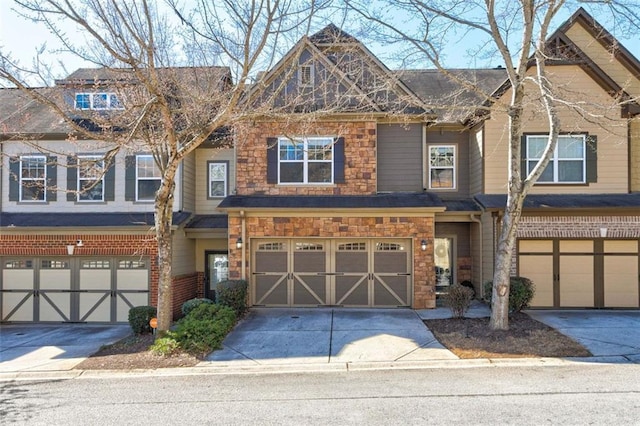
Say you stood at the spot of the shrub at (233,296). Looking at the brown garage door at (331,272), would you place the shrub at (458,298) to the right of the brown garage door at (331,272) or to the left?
right

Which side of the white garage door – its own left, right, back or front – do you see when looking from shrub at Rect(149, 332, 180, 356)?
front

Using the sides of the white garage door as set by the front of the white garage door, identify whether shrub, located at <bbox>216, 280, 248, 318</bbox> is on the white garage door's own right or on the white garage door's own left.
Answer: on the white garage door's own left

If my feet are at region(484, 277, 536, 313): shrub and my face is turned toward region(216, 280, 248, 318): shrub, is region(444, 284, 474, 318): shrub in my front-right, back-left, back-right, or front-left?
front-left

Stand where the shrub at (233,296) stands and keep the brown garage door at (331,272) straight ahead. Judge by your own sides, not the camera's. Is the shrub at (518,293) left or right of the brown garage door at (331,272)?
right

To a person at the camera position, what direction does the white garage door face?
facing the viewer

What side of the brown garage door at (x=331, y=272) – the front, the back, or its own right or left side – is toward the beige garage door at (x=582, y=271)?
left

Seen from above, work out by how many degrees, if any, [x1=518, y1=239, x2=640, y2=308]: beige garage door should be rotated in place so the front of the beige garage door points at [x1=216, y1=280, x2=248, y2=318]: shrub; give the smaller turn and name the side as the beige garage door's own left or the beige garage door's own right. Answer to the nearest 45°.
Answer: approximately 45° to the beige garage door's own right

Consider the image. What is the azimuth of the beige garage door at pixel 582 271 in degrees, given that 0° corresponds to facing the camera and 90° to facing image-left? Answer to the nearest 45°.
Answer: approximately 0°

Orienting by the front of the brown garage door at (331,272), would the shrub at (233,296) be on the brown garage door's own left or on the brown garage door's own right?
on the brown garage door's own right

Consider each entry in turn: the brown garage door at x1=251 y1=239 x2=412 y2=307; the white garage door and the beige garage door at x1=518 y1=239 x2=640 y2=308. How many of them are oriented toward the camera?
3

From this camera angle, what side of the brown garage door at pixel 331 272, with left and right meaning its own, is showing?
front

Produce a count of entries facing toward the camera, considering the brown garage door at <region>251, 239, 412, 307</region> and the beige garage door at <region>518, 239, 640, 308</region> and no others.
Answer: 2

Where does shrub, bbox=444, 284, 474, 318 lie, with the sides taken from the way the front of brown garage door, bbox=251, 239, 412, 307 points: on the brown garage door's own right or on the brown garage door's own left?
on the brown garage door's own left

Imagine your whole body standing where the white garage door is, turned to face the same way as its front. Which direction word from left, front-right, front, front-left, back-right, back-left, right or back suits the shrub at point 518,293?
front-left
